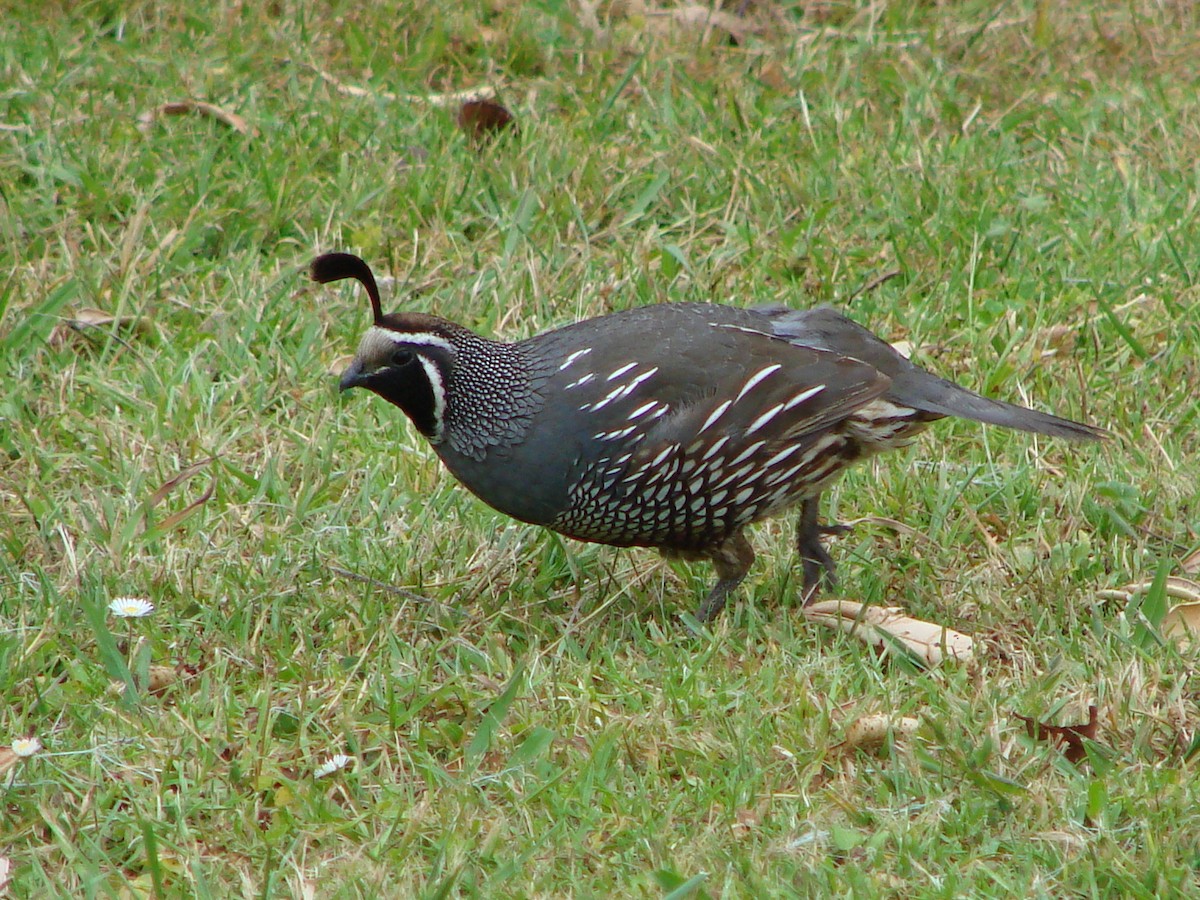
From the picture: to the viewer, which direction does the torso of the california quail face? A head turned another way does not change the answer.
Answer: to the viewer's left

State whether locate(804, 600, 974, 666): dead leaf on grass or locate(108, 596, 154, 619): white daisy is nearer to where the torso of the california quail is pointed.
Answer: the white daisy

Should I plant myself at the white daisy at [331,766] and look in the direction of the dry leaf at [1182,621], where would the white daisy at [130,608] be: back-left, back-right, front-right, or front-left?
back-left

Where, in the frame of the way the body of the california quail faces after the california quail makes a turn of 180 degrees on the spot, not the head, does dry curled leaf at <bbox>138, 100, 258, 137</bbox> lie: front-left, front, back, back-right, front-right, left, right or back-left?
back-left

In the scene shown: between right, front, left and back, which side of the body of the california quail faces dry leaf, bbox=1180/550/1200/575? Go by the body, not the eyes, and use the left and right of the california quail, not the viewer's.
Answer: back

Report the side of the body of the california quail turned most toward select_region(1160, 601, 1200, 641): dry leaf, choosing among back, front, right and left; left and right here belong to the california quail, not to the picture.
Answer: back

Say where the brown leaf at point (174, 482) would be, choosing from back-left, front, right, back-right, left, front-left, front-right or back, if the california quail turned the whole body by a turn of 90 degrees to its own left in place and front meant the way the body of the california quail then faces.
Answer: right

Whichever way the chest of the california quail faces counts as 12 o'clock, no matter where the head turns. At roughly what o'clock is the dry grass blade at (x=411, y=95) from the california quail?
The dry grass blade is roughly at 2 o'clock from the california quail.

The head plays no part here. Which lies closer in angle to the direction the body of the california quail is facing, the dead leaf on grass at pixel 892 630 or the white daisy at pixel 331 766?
the white daisy

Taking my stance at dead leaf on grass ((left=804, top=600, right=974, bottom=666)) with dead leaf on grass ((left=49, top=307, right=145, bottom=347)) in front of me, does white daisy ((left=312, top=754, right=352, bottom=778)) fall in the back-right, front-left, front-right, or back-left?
front-left

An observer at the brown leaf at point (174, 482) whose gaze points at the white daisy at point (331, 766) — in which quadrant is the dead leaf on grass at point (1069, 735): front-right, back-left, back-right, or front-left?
front-left

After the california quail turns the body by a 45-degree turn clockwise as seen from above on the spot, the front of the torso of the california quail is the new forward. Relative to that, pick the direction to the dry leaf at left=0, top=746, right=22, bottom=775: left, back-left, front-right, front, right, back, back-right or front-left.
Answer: left

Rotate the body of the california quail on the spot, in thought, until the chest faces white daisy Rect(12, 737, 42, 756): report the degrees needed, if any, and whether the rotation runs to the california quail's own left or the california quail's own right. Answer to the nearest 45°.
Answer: approximately 45° to the california quail's own left

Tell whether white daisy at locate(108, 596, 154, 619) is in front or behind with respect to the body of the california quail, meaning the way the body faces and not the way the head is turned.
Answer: in front

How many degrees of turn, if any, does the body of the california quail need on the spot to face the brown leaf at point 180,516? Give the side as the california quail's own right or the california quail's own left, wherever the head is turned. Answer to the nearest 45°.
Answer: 0° — it already faces it

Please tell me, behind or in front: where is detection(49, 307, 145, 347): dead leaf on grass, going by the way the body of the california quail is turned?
in front

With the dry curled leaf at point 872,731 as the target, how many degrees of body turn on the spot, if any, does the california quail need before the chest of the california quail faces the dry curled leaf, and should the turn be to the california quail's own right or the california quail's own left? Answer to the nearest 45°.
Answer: approximately 135° to the california quail's own left

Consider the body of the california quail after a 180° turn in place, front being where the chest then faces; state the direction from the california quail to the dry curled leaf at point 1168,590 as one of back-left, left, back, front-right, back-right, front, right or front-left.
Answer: front

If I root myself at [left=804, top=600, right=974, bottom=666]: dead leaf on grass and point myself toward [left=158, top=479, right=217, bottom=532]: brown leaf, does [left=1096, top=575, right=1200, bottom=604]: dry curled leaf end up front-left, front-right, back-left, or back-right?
back-right
